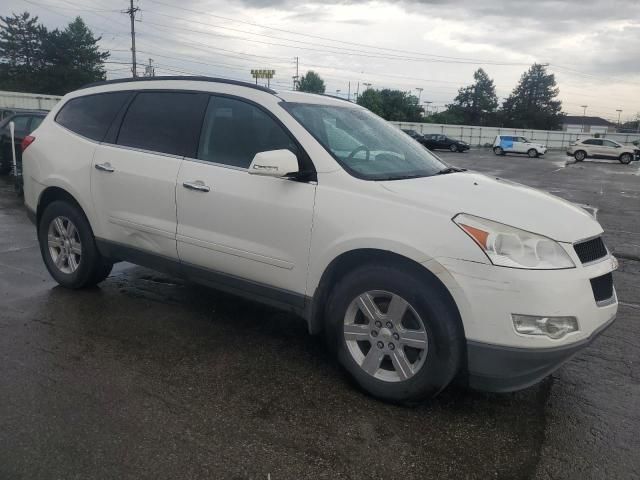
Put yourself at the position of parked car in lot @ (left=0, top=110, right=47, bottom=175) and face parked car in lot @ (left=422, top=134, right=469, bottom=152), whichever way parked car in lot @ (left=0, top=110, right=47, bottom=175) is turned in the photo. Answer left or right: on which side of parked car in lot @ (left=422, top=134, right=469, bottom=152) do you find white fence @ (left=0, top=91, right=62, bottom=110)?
left

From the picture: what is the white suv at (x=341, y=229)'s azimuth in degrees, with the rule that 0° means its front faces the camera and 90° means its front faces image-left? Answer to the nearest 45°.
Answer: approximately 315°

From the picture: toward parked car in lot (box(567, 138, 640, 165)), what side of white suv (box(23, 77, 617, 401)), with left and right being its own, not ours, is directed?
left

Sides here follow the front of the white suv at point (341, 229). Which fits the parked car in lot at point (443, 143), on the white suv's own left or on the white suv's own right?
on the white suv's own left

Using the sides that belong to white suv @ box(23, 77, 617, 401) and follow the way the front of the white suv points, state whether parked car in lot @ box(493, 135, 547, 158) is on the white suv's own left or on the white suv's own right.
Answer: on the white suv's own left

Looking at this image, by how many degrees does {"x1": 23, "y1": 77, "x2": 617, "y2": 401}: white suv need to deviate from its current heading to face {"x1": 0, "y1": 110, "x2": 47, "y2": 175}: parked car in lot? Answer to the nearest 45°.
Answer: approximately 180°
